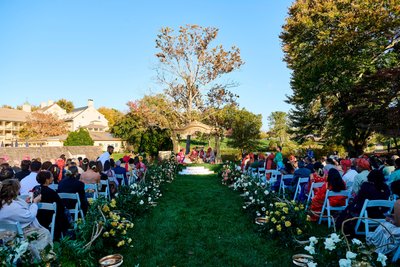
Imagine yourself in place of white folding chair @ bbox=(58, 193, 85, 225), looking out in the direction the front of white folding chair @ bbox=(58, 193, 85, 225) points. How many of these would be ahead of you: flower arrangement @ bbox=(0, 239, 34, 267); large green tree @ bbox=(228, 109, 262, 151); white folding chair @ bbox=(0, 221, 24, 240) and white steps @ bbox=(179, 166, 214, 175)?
2

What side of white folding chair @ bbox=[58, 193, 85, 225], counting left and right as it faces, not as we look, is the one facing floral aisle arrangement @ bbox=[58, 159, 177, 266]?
right

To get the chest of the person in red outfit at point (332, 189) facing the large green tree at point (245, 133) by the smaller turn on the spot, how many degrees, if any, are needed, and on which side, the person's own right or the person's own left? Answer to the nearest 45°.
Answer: approximately 45° to the person's own right

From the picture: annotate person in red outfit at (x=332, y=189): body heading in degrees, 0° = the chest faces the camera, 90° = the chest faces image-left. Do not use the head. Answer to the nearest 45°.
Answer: approximately 135°

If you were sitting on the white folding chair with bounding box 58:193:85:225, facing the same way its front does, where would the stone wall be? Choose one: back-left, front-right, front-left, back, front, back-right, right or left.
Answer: front-left

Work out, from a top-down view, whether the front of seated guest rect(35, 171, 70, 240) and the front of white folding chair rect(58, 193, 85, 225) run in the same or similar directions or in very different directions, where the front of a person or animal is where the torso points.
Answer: same or similar directions

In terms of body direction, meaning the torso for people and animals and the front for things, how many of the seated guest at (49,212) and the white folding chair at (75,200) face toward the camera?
0

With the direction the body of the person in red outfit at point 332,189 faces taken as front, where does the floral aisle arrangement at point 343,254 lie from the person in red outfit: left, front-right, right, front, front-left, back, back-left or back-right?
back-left

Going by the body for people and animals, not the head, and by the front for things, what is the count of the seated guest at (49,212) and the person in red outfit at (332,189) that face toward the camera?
0

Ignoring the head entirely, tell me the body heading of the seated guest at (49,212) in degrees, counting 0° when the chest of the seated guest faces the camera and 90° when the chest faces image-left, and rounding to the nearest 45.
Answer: approximately 225°

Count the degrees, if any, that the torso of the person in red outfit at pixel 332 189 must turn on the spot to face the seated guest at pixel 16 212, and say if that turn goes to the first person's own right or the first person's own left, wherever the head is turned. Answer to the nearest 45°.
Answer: approximately 90° to the first person's own left

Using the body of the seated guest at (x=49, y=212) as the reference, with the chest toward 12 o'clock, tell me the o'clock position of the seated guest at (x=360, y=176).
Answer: the seated guest at (x=360, y=176) is roughly at 2 o'clock from the seated guest at (x=49, y=212).

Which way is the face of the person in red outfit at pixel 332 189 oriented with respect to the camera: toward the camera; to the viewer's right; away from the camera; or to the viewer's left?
away from the camera

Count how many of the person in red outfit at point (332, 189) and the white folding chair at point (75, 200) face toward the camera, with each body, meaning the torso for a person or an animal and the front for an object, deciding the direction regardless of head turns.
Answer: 0

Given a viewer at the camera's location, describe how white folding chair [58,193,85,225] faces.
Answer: facing away from the viewer and to the right of the viewer
